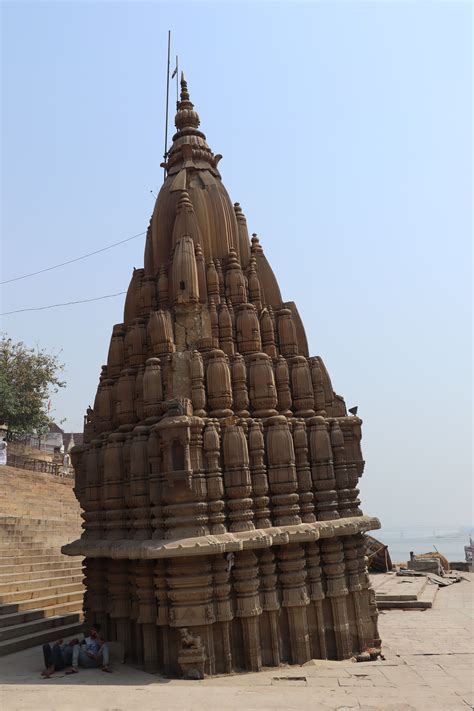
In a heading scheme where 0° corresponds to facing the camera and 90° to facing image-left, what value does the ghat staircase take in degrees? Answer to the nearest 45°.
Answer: approximately 315°

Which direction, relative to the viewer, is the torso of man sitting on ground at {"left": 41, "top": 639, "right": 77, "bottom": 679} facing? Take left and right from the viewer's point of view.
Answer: facing the viewer and to the left of the viewer

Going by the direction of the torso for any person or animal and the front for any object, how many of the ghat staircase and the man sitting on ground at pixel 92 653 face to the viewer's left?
0

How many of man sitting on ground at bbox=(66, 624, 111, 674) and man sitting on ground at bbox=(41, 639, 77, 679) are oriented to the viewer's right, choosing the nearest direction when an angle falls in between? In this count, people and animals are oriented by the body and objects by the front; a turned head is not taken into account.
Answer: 0

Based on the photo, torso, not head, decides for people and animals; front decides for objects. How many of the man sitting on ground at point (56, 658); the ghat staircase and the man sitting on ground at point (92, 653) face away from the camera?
0

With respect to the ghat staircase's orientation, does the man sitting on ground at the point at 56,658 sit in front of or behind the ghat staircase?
in front

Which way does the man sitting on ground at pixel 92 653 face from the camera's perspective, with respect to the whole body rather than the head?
toward the camera

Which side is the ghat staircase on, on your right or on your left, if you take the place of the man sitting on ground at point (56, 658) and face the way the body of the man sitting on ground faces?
on your right

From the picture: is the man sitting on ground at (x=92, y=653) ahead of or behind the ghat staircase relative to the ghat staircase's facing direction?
ahead

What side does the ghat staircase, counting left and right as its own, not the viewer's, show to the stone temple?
front

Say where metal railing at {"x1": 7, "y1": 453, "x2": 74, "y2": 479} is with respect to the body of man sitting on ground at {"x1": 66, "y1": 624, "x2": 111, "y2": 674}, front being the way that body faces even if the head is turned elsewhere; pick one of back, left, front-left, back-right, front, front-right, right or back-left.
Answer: back
